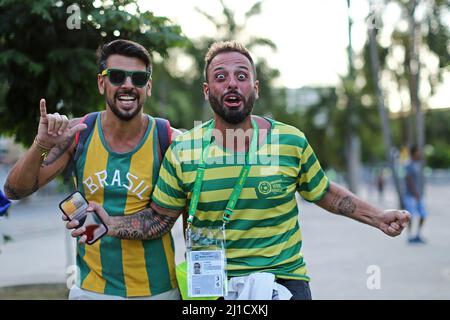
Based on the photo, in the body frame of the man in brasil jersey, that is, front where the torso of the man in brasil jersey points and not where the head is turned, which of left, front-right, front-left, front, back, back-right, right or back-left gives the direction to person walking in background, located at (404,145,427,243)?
back-left

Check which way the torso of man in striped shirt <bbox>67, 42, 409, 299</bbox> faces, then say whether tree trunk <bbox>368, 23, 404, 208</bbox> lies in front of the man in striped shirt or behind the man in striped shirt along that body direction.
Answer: behind

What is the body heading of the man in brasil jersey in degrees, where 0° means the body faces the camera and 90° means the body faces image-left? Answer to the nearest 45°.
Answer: approximately 0°

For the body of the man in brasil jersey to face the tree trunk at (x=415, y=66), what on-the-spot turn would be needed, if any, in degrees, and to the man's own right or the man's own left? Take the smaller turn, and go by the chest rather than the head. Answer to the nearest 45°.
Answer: approximately 135° to the man's own left

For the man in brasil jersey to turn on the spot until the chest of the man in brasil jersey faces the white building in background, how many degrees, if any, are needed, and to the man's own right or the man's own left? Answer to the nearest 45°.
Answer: approximately 180°

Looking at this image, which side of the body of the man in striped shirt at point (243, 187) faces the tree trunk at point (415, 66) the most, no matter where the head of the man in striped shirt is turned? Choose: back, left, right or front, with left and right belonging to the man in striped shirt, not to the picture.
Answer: back

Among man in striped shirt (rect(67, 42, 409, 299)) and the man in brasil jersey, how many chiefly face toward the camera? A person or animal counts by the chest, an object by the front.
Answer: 2

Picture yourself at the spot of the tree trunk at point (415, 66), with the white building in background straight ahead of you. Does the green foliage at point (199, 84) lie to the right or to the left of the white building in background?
left

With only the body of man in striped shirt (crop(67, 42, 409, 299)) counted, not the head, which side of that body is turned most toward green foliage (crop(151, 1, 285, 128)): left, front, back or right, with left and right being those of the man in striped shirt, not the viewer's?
back

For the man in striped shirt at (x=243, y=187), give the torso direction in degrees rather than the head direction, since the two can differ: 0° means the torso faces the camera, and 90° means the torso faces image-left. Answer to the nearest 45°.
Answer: approximately 0°

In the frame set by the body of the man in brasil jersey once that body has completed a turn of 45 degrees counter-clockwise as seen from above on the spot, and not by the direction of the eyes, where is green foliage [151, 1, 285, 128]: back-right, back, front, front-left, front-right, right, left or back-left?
back-left

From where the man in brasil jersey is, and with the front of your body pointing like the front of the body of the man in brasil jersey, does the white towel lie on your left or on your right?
on your left

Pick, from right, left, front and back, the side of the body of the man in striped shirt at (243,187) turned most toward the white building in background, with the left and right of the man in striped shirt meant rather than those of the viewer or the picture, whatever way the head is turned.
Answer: back
